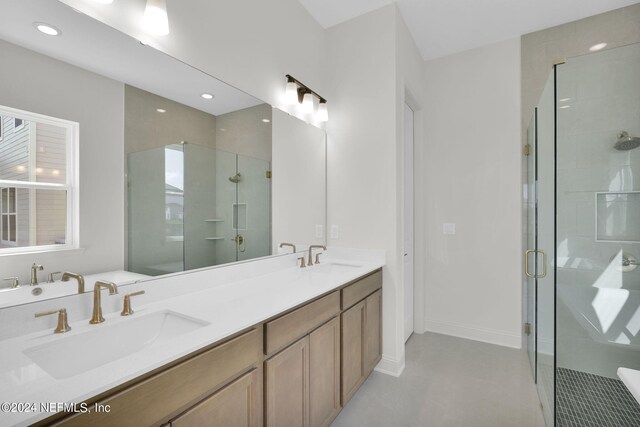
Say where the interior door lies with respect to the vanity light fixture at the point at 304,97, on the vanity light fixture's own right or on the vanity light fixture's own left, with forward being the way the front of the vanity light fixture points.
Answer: on the vanity light fixture's own left

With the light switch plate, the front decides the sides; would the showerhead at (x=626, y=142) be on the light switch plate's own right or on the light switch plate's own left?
on the light switch plate's own left

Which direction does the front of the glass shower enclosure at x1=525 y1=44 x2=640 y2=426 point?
to the viewer's left

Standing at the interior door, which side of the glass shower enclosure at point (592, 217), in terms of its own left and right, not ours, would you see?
front

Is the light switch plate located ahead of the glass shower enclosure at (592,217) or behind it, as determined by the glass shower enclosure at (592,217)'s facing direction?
ahead

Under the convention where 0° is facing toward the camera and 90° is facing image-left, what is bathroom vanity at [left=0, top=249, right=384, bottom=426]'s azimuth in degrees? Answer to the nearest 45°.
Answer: approximately 315°

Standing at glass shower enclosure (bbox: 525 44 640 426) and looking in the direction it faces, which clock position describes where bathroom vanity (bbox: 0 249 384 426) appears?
The bathroom vanity is roughly at 10 o'clock from the glass shower enclosure.

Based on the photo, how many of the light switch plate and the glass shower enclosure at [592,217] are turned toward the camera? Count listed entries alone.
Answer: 1
